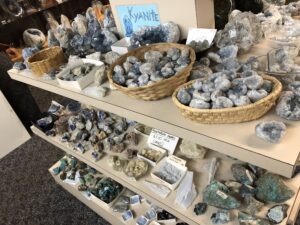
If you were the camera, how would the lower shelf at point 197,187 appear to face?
facing the viewer and to the left of the viewer

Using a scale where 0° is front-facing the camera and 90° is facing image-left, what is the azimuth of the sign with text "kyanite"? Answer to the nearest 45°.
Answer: approximately 0°

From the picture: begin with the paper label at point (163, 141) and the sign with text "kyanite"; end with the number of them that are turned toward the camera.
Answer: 2
